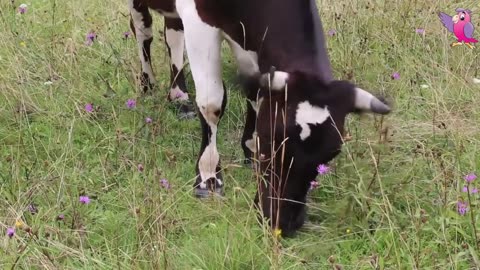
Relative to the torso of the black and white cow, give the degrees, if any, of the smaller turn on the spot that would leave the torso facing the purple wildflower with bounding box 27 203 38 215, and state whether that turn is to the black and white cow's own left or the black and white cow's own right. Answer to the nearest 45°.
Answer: approximately 135° to the black and white cow's own right

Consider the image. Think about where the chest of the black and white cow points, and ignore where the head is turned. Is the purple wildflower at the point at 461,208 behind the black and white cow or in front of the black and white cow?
in front

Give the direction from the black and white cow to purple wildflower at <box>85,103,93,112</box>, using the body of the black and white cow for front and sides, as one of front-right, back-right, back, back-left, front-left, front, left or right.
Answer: back

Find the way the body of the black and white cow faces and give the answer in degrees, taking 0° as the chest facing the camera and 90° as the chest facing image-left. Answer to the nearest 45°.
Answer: approximately 315°
